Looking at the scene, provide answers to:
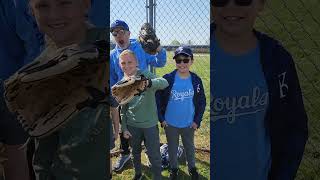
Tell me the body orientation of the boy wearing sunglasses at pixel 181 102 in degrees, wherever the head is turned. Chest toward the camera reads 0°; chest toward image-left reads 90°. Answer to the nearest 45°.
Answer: approximately 0°
